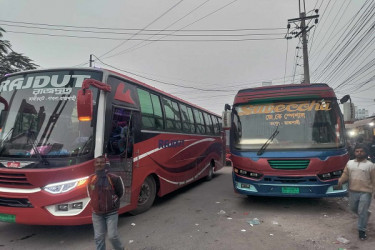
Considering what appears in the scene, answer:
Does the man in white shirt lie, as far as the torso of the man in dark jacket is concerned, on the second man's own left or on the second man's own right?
on the second man's own left

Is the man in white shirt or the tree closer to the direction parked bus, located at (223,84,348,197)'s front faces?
the man in white shirt

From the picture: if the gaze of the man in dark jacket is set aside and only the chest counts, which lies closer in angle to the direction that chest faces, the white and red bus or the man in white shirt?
the man in white shirt

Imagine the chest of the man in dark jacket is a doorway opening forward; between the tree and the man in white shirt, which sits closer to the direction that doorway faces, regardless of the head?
the man in white shirt

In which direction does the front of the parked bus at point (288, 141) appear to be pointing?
toward the camera

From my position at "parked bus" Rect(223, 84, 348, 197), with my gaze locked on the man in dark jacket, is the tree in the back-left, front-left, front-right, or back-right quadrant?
front-right

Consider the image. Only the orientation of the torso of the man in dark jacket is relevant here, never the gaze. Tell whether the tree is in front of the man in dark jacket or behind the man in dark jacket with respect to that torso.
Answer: behind

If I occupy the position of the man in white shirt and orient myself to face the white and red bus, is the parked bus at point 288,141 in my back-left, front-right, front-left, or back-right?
front-right

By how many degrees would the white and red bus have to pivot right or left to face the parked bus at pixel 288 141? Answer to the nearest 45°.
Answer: approximately 135° to its left

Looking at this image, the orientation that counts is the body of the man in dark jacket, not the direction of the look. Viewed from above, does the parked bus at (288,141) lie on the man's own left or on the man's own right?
on the man's own left

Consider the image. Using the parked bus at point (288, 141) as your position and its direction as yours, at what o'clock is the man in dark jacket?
The man in dark jacket is roughly at 1 o'clock from the parked bus.

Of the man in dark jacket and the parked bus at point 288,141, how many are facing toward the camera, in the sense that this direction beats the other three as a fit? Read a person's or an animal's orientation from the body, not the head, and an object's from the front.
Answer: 2

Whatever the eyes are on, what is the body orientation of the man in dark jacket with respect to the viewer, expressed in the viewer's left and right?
facing the viewer

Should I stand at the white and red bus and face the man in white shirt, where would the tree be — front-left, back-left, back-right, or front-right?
back-left
